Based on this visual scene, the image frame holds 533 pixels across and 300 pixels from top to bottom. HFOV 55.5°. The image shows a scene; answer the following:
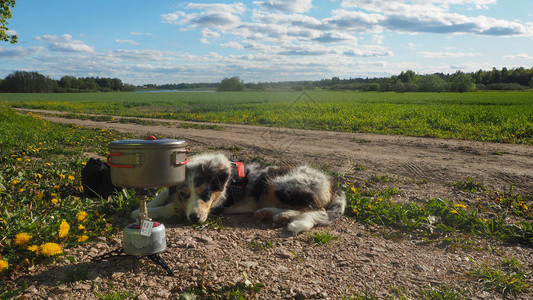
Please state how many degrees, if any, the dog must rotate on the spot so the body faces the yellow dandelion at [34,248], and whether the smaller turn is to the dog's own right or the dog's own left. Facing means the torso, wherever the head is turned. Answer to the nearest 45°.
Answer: approximately 45° to the dog's own left

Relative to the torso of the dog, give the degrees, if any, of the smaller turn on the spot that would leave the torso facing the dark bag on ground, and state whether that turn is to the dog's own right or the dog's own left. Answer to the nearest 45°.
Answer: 0° — it already faces it

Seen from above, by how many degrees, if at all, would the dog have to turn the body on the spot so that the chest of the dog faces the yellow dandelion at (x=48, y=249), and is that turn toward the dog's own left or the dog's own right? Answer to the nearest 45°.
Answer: approximately 45° to the dog's own left

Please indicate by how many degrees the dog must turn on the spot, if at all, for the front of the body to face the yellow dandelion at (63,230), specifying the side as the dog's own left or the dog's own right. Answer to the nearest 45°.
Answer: approximately 45° to the dog's own left

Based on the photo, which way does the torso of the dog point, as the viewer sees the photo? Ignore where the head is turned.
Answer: to the viewer's left
